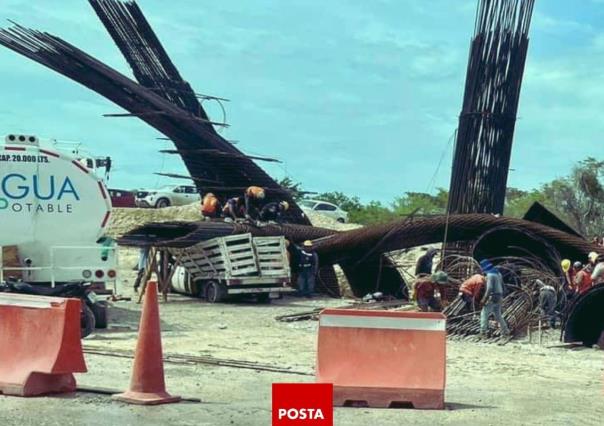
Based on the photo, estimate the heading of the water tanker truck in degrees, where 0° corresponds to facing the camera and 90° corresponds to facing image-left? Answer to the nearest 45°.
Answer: approximately 180°

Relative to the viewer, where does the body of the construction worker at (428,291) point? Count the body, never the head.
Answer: to the viewer's right

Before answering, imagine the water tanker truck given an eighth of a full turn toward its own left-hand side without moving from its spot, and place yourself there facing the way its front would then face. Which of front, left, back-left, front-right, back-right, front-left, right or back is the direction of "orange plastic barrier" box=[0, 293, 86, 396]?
back-left

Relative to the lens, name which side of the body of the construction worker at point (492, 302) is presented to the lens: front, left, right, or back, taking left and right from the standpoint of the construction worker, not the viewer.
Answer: left

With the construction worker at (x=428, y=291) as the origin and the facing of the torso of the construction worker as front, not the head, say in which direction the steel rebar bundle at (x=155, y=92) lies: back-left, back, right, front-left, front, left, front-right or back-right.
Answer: back-left

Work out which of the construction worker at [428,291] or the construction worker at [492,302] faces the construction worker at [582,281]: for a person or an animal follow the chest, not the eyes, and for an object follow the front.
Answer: the construction worker at [428,291]

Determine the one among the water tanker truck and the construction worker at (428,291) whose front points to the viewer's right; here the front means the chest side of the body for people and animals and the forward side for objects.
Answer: the construction worker

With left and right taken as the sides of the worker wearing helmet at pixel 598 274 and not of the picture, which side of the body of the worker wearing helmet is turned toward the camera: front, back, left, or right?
left

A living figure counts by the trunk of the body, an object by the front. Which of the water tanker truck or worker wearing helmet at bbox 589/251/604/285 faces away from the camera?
the water tanker truck

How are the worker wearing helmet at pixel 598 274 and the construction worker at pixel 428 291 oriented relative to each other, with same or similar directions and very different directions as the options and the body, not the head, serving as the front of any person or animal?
very different directions
